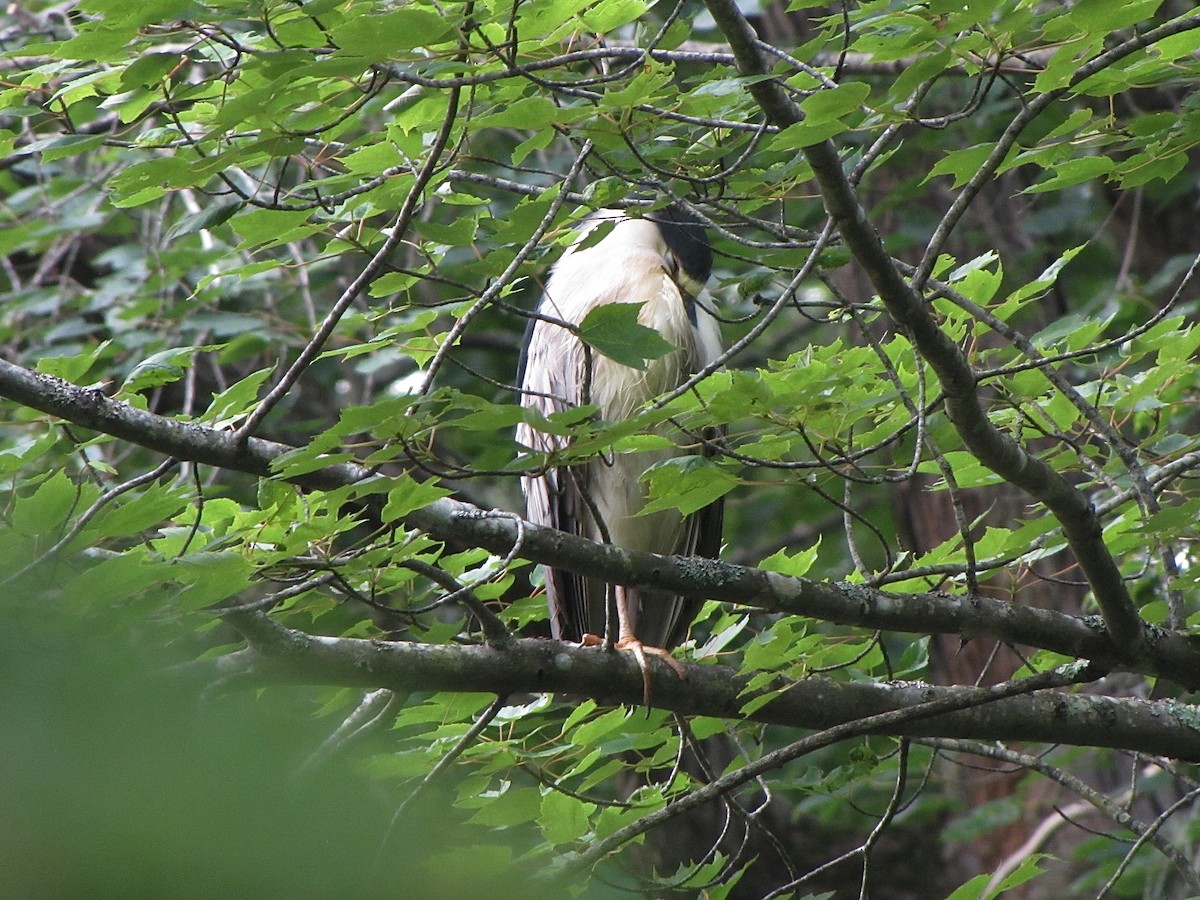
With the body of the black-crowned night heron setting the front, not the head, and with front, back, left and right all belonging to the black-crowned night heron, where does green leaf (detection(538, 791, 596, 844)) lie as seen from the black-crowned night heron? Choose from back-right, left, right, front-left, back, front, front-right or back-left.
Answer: front

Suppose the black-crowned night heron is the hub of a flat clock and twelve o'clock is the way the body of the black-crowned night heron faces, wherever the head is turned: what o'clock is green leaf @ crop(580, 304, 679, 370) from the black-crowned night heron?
The green leaf is roughly at 12 o'clock from the black-crowned night heron.

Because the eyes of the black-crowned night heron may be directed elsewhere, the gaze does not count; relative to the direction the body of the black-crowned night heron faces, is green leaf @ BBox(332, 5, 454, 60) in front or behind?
in front

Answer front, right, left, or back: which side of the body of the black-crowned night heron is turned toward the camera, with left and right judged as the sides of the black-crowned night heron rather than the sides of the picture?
front
